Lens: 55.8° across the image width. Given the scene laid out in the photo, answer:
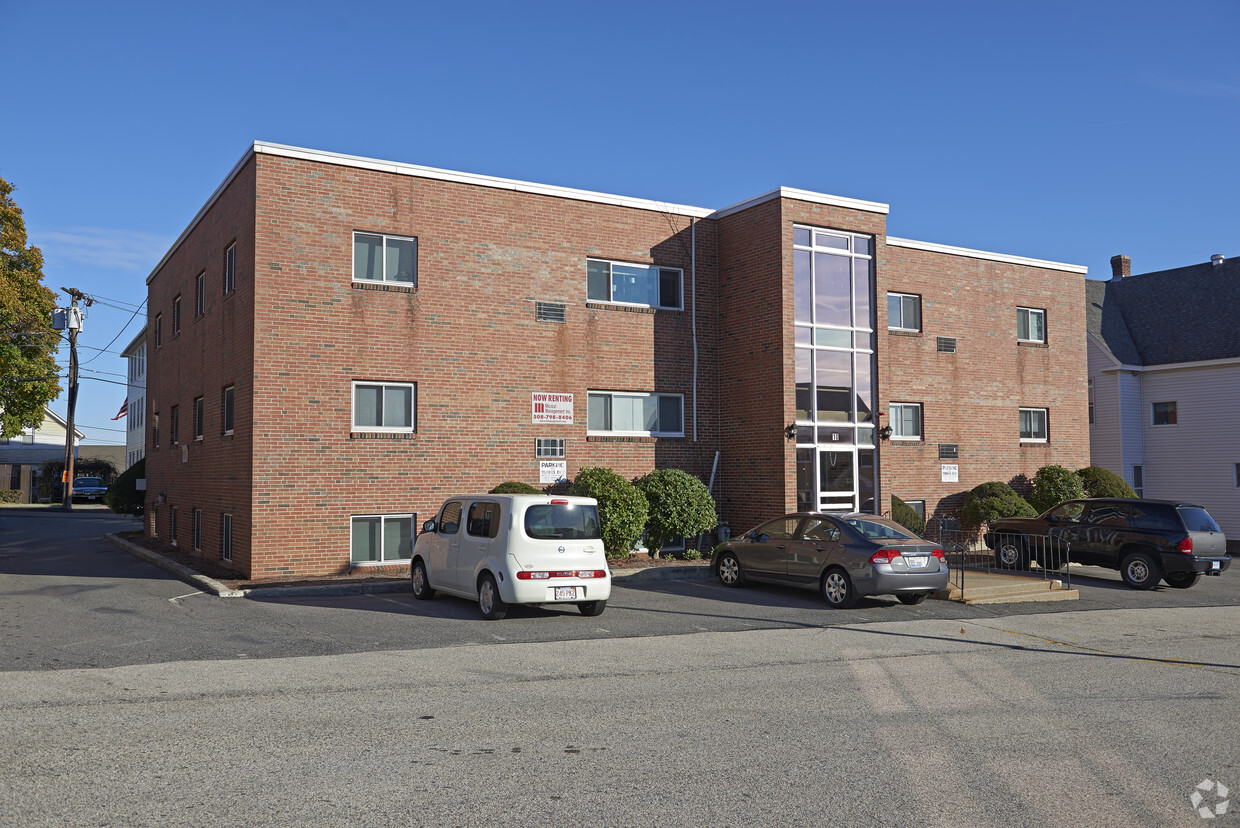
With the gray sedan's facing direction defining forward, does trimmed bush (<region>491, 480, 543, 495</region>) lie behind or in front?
in front

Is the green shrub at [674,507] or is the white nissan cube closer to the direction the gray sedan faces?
the green shrub

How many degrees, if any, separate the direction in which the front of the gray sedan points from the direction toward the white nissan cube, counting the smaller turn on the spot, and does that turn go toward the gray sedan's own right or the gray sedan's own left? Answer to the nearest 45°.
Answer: approximately 90° to the gray sedan's own left

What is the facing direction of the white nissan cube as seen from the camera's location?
facing away from the viewer and to the left of the viewer

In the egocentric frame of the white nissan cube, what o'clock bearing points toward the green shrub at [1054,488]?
The green shrub is roughly at 3 o'clock from the white nissan cube.

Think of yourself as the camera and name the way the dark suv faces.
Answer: facing away from the viewer and to the left of the viewer

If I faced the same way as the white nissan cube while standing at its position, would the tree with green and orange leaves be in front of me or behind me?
in front

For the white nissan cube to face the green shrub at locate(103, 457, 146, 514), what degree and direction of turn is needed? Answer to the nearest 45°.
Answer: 0° — it already faces it

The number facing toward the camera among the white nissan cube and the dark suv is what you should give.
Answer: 0

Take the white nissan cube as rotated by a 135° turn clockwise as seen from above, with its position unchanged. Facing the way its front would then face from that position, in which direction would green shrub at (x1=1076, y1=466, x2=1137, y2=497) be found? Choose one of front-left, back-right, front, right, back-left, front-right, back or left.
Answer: front-left

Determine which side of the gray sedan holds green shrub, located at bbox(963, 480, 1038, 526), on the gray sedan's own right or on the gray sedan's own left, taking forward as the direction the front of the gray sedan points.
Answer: on the gray sedan's own right

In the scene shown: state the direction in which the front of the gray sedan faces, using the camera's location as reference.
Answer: facing away from the viewer and to the left of the viewer

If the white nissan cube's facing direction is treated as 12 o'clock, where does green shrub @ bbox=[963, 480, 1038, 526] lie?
The green shrub is roughly at 3 o'clock from the white nissan cube.

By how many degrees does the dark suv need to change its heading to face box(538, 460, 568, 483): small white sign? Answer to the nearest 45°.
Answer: approximately 45° to its left

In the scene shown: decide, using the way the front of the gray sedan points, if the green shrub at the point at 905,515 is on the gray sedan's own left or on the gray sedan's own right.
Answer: on the gray sedan's own right
